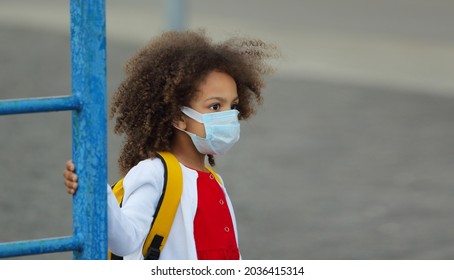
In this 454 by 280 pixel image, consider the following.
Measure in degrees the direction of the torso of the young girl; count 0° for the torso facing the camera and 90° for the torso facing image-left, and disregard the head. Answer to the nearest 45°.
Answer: approximately 315°

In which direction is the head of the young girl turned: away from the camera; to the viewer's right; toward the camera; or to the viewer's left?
to the viewer's right

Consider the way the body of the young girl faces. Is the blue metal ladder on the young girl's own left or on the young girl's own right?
on the young girl's own right
